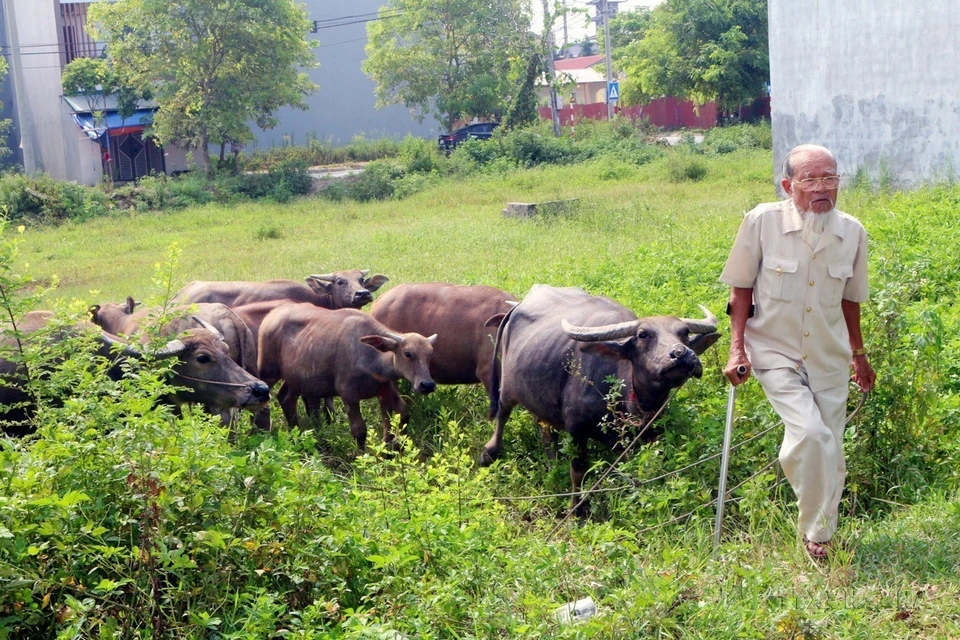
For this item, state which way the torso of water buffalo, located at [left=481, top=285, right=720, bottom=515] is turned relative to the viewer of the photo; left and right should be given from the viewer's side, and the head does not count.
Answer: facing the viewer and to the right of the viewer

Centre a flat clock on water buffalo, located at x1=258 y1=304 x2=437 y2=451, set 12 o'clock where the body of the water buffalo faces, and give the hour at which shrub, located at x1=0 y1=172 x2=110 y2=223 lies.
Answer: The shrub is roughly at 7 o'clock from the water buffalo.

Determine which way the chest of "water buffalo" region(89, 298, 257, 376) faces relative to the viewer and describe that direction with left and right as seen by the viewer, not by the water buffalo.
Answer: facing to the left of the viewer

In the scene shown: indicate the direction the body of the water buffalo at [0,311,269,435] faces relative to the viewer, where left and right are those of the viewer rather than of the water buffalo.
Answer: facing to the right of the viewer

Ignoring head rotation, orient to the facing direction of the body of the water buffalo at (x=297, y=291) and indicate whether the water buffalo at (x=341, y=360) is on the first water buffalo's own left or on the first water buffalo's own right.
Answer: on the first water buffalo's own right

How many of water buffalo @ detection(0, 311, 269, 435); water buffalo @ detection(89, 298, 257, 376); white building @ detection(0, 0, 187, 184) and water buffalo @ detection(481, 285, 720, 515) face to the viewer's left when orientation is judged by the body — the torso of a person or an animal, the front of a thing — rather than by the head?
1

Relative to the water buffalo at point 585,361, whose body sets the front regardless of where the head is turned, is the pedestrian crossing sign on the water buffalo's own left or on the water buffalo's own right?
on the water buffalo's own left

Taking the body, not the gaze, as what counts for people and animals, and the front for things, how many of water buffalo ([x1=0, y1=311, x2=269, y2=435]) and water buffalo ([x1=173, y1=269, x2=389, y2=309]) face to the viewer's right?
2

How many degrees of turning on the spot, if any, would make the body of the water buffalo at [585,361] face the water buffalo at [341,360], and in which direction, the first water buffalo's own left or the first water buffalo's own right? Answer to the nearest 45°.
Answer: approximately 180°

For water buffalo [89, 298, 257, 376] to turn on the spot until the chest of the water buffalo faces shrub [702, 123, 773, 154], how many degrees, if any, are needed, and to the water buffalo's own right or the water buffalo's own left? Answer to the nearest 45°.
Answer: approximately 135° to the water buffalo's own right

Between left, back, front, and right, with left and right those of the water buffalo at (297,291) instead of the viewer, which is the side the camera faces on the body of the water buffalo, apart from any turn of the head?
right

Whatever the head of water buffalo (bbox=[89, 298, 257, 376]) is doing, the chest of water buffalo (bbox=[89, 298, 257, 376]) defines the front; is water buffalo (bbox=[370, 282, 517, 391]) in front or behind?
behind

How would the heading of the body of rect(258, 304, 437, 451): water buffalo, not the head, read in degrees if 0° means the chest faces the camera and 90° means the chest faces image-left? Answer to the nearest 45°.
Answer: approximately 315°

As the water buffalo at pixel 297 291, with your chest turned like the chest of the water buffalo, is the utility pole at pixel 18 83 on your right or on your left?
on your left
